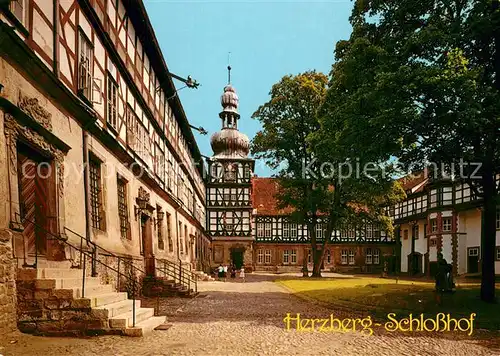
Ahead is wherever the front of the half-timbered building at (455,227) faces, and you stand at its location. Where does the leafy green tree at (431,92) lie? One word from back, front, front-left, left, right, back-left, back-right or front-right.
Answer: front-left

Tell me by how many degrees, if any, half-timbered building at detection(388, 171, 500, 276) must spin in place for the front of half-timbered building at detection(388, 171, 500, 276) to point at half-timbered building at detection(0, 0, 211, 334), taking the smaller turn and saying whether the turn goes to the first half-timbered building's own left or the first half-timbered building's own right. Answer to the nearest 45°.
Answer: approximately 45° to the first half-timbered building's own left

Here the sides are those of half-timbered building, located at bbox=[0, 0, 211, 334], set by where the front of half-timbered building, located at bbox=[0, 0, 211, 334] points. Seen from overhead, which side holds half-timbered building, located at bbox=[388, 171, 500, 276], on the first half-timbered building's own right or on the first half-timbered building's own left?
on the first half-timbered building's own left

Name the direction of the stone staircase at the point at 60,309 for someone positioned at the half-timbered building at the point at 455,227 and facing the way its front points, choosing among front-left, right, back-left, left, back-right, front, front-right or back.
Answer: front-left

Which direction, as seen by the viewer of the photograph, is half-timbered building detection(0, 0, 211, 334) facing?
facing the viewer and to the right of the viewer

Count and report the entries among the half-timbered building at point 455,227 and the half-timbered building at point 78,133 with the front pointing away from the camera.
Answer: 0
